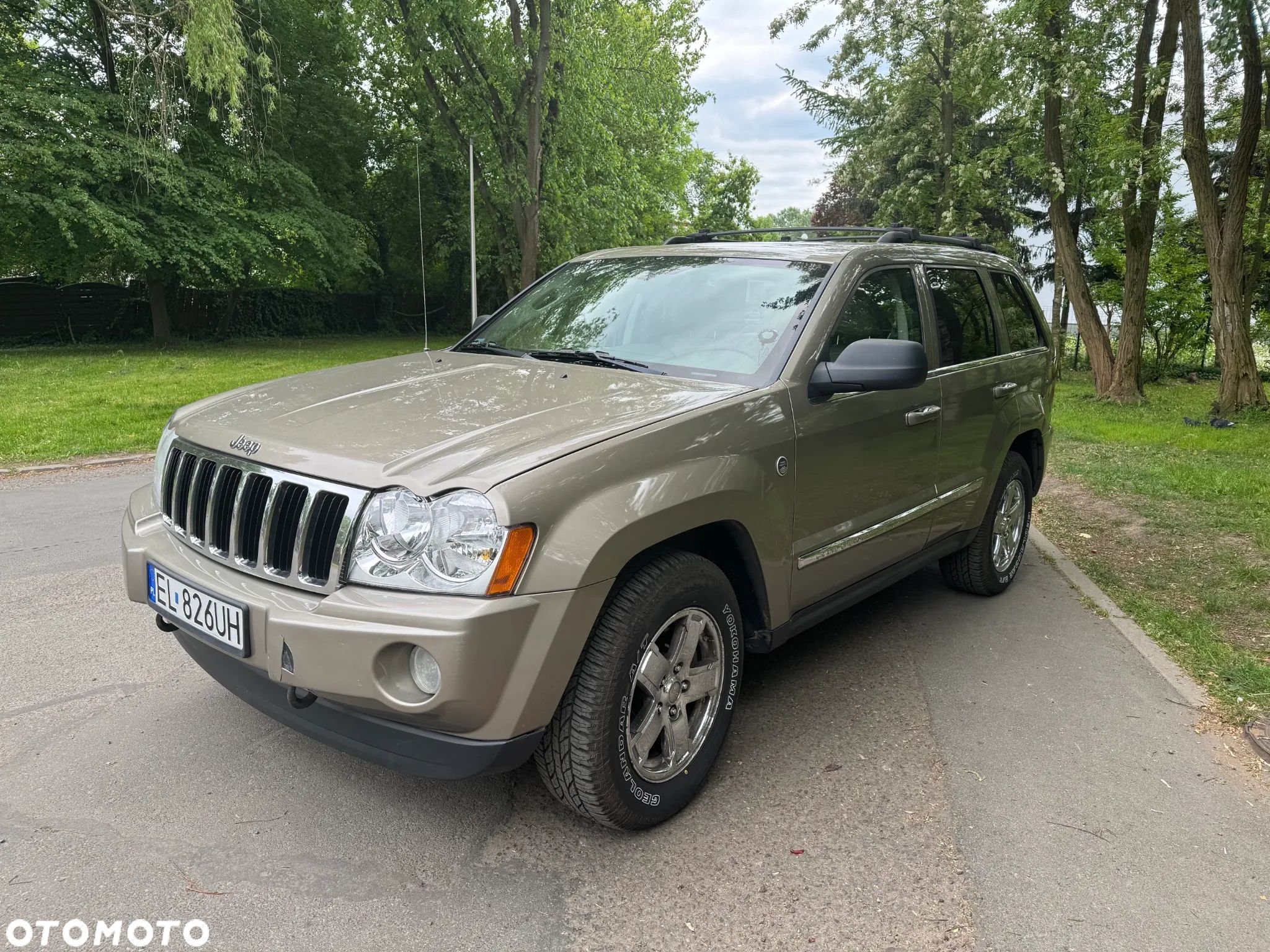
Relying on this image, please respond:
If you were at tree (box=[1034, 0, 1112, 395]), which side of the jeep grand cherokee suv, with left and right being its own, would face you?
back

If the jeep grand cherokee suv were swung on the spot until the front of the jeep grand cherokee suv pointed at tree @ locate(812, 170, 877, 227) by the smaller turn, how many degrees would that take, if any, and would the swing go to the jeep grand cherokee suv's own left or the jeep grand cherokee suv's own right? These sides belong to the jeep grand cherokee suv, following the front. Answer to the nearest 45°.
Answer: approximately 135° to the jeep grand cherokee suv's own right

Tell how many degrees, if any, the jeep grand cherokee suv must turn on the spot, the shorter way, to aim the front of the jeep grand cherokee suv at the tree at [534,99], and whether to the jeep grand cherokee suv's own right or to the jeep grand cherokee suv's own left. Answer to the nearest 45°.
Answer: approximately 135° to the jeep grand cherokee suv's own right

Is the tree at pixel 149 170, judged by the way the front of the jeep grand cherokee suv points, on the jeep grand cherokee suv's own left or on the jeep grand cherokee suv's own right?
on the jeep grand cherokee suv's own right

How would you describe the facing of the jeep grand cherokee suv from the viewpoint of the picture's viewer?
facing the viewer and to the left of the viewer

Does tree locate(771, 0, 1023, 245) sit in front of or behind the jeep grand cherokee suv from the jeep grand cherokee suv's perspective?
behind

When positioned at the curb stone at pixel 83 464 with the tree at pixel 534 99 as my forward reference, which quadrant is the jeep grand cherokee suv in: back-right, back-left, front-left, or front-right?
back-right

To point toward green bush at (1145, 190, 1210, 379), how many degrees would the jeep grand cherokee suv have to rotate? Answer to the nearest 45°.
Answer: approximately 180°

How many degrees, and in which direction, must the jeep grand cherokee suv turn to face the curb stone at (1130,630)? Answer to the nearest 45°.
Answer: approximately 180°
